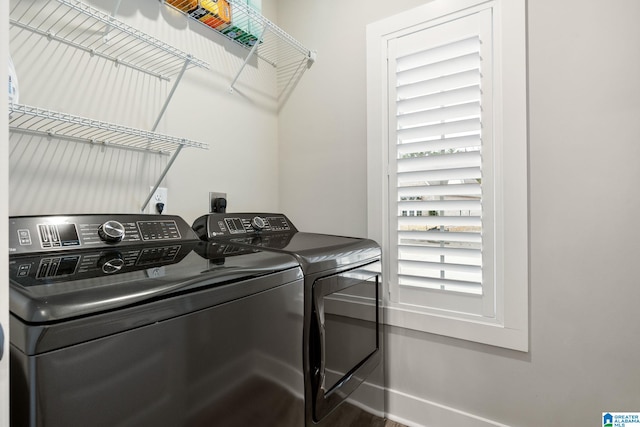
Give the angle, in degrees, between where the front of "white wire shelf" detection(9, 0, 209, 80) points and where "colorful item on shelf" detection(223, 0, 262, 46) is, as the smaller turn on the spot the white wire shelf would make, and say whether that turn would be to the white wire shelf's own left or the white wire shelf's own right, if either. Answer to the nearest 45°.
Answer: approximately 45° to the white wire shelf's own left

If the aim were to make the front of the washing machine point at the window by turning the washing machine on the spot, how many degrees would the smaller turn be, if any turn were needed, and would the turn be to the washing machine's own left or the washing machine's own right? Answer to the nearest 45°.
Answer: approximately 45° to the washing machine's own left

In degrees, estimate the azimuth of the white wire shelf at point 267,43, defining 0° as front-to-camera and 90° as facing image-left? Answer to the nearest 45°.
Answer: approximately 315°

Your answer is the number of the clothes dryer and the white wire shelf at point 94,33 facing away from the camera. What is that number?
0

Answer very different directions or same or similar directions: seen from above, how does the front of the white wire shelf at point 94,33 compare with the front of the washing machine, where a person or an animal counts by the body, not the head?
same or similar directions

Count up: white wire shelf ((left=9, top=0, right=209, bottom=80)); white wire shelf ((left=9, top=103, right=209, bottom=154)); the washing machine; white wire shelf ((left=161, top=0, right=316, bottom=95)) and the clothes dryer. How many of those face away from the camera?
0

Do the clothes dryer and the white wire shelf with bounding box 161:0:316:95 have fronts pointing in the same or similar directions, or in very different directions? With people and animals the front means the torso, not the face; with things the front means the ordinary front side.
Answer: same or similar directions

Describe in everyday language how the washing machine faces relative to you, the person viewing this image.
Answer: facing the viewer and to the right of the viewer

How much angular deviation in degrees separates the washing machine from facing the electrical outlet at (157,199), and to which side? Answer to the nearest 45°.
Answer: approximately 135° to its left
